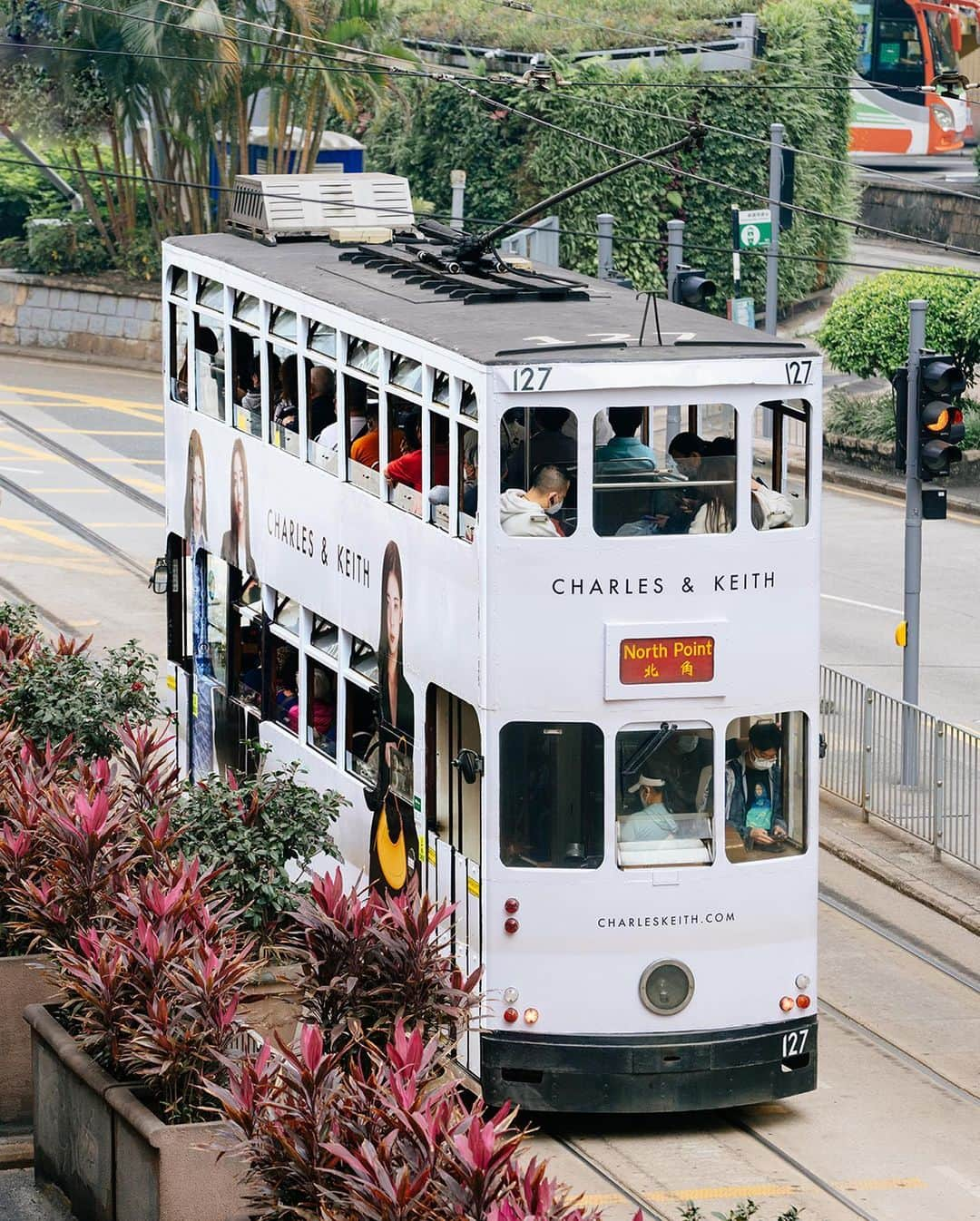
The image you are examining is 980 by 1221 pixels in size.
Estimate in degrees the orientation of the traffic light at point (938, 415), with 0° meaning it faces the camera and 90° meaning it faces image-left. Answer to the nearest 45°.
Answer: approximately 315°

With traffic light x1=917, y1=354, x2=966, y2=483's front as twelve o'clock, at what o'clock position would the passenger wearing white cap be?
The passenger wearing white cap is roughly at 2 o'clock from the traffic light.
